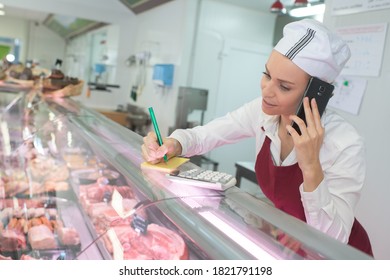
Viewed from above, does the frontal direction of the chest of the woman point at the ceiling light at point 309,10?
no

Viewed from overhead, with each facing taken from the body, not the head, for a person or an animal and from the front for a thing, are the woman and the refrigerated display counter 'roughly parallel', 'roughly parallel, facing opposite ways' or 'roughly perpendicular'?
roughly parallel

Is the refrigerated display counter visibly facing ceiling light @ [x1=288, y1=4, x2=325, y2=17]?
no

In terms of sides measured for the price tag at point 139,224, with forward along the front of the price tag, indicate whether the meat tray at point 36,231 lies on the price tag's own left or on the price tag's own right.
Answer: on the price tag's own right

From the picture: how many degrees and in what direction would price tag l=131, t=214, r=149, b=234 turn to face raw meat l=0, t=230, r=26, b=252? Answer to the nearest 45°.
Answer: approximately 90° to its right

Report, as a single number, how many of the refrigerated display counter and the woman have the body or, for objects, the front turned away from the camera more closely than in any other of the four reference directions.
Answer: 0

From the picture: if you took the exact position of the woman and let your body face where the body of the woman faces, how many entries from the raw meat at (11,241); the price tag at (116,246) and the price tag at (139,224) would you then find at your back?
0

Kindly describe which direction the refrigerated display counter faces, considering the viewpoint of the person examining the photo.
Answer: facing the viewer and to the left of the viewer

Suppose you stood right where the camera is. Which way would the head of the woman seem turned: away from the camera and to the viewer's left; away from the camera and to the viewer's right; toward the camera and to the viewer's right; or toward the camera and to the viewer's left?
toward the camera and to the viewer's left

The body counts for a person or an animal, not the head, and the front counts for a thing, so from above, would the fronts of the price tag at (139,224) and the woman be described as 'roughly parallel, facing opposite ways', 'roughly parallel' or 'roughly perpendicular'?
roughly parallel
